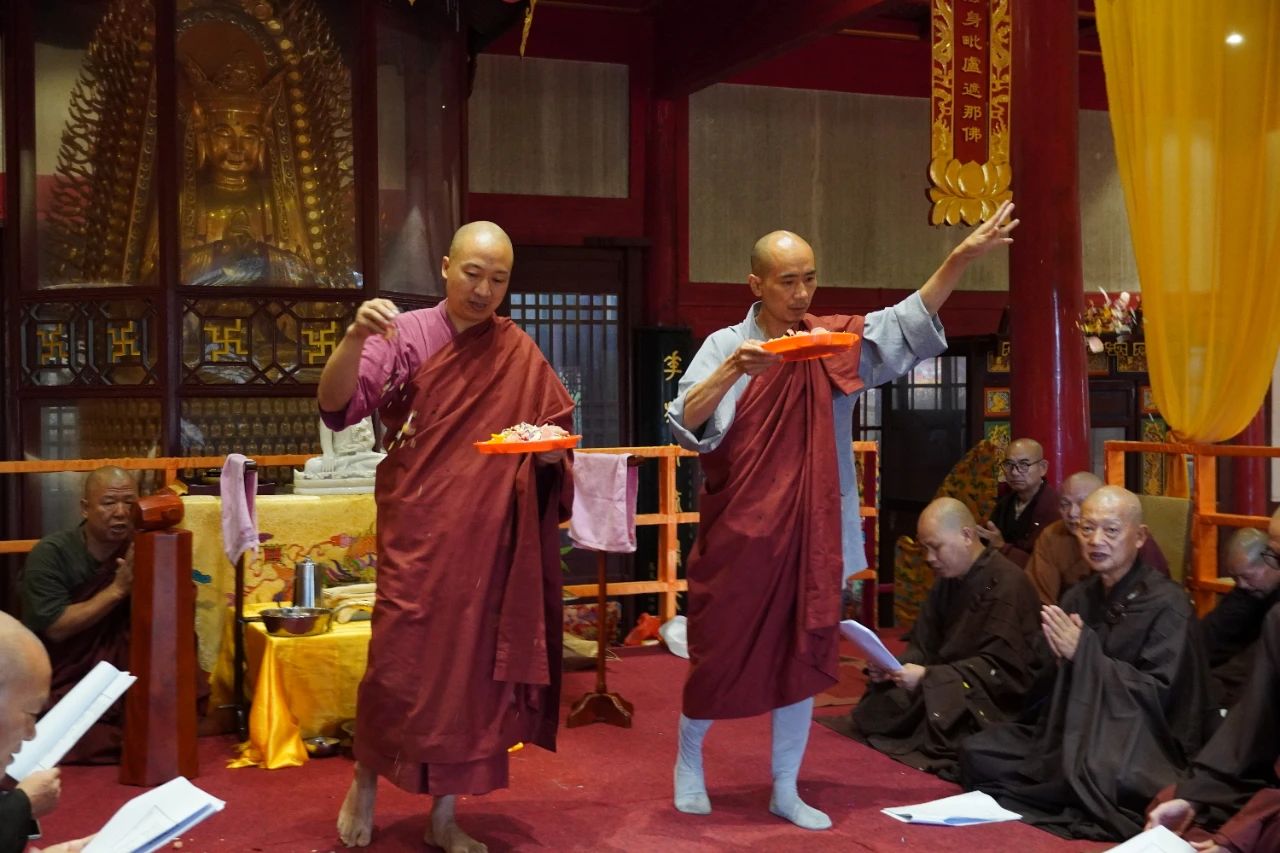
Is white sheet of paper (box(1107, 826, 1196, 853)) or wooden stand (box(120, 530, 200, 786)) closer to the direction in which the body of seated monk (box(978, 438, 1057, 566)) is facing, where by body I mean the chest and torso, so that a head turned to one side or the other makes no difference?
the wooden stand

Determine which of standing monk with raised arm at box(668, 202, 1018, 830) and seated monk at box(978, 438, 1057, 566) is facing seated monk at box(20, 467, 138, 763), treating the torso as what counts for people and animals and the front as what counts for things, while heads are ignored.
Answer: seated monk at box(978, 438, 1057, 566)

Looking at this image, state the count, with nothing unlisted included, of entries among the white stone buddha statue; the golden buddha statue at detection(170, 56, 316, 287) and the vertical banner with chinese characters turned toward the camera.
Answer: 3

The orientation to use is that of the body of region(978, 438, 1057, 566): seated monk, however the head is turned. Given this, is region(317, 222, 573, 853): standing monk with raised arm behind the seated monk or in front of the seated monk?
in front

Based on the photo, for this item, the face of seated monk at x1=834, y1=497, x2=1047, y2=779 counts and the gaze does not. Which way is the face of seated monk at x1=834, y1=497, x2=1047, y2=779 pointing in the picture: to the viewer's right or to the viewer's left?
to the viewer's left

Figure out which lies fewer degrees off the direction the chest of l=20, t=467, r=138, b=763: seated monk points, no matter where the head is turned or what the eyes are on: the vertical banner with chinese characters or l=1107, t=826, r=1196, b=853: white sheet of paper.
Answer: the white sheet of paper

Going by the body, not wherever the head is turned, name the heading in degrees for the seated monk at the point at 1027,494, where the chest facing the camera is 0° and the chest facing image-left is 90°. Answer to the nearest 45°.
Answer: approximately 45°

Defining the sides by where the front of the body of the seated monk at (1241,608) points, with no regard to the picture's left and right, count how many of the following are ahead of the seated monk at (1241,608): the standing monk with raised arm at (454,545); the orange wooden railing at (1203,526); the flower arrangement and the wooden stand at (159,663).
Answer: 2

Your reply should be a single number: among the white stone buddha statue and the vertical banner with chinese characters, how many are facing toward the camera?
2

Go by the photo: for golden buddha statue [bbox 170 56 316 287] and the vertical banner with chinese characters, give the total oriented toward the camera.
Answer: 2

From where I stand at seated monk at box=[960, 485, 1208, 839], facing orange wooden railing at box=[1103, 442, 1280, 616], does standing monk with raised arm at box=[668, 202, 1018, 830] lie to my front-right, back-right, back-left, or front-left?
back-left

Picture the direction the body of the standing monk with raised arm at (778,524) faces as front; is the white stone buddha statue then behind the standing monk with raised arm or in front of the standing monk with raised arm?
behind

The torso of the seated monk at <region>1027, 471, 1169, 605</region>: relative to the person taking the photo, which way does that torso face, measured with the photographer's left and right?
facing the viewer and to the left of the viewer

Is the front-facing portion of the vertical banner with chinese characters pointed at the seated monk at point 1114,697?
yes
